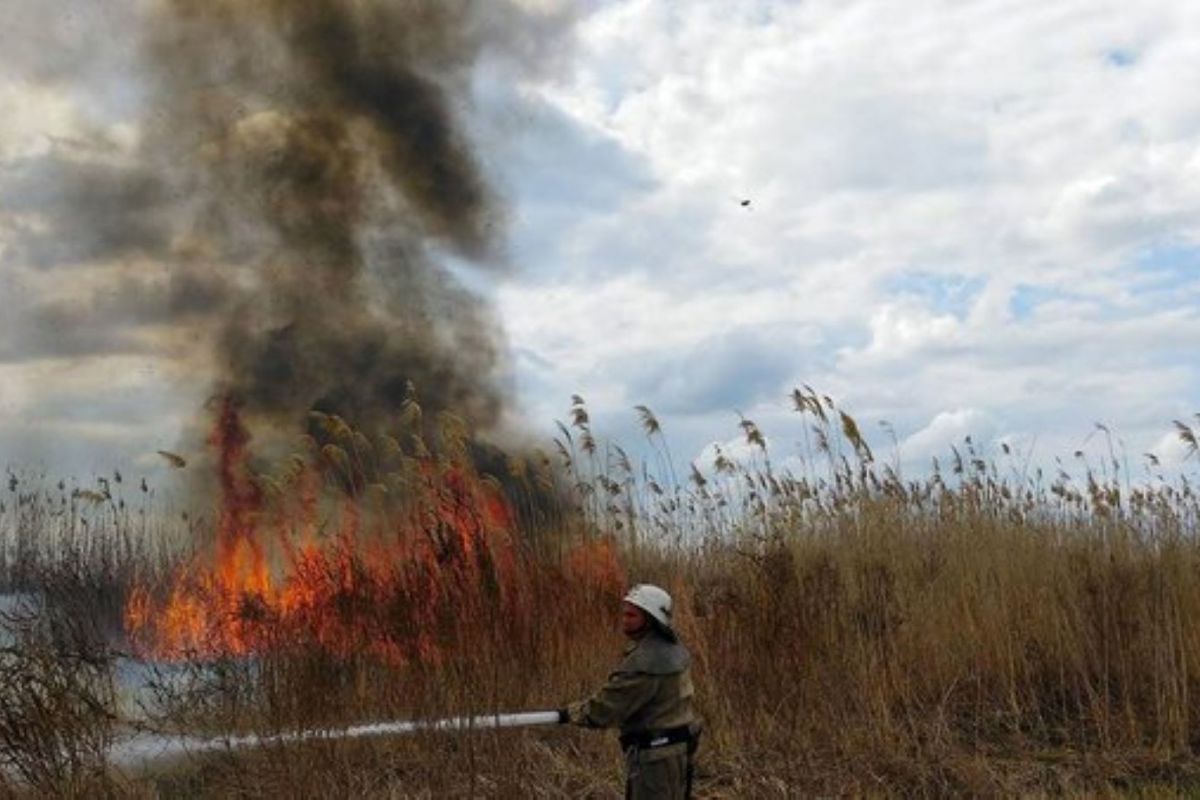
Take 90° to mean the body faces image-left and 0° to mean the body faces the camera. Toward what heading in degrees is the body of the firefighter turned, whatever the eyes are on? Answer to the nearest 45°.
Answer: approximately 90°

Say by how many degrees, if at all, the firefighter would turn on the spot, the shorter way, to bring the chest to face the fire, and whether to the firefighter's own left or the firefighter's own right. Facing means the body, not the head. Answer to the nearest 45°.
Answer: approximately 45° to the firefighter's own right
